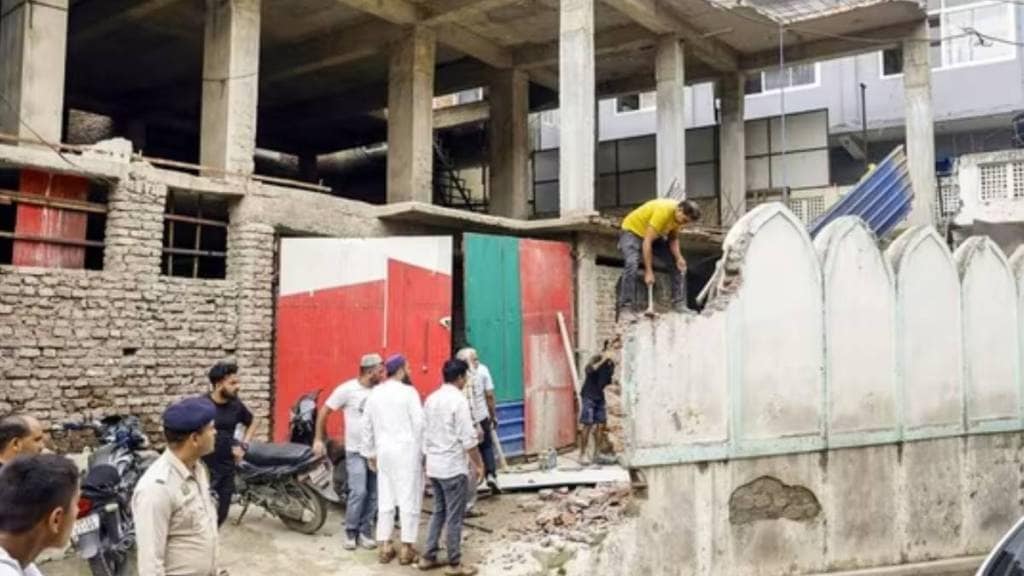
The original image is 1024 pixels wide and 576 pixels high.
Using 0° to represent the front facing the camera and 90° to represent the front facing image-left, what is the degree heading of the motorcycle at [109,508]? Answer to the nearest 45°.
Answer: approximately 225°

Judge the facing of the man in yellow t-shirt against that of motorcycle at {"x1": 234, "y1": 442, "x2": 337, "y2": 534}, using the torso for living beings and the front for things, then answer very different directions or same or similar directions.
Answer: very different directions

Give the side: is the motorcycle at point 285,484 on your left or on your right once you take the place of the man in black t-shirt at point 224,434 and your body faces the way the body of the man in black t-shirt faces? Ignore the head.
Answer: on your left

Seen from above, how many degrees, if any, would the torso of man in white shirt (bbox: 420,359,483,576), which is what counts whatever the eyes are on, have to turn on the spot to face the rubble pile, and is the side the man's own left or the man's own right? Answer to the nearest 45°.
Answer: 0° — they already face it

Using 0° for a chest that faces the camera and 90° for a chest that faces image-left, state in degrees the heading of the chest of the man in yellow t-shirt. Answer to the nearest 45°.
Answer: approximately 315°

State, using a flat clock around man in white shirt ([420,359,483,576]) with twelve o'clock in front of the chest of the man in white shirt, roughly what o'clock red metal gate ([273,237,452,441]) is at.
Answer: The red metal gate is roughly at 10 o'clock from the man in white shirt.

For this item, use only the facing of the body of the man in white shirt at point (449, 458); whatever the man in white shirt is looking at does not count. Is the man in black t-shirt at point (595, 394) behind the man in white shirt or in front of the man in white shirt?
in front

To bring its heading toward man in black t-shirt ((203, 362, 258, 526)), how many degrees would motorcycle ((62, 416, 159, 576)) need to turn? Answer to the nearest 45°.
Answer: approximately 45° to its right

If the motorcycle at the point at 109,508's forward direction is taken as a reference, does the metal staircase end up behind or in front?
in front
